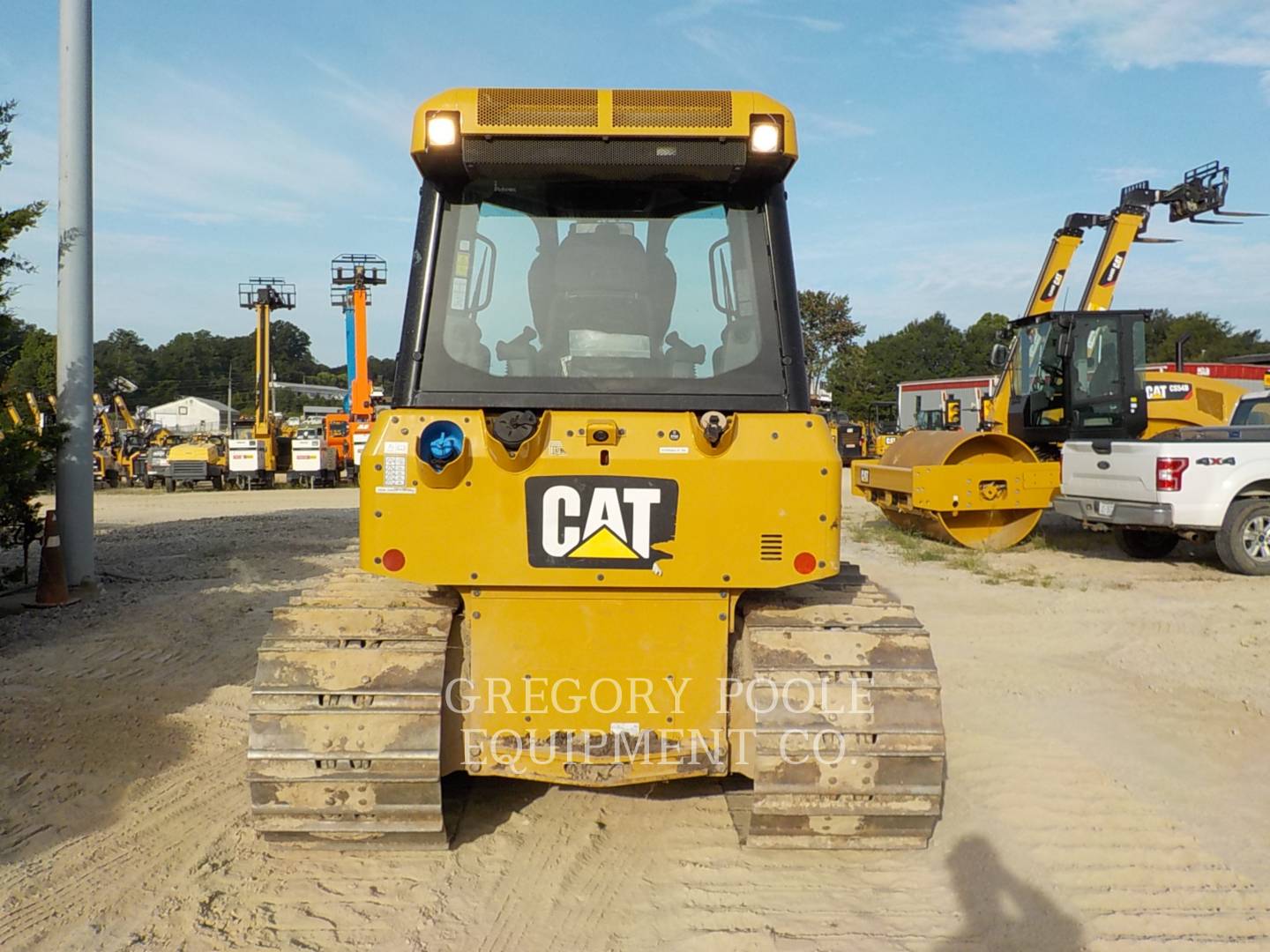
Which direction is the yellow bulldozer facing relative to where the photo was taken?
away from the camera

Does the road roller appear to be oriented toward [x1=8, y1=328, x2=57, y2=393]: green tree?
yes

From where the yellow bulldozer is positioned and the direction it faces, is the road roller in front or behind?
in front

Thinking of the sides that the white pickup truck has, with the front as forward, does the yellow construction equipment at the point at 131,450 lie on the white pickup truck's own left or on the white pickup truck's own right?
on the white pickup truck's own left

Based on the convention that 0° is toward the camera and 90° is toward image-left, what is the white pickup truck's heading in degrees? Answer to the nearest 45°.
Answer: approximately 225°

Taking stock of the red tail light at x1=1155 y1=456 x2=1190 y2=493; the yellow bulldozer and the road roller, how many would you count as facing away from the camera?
1

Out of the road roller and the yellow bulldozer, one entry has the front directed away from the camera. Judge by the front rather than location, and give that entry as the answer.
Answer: the yellow bulldozer

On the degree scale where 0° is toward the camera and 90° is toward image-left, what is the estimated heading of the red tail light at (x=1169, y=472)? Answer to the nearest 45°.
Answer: approximately 45°

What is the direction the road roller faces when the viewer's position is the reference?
facing the viewer and to the left of the viewer

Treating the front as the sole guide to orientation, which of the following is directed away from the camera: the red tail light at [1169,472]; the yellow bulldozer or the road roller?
the yellow bulldozer
